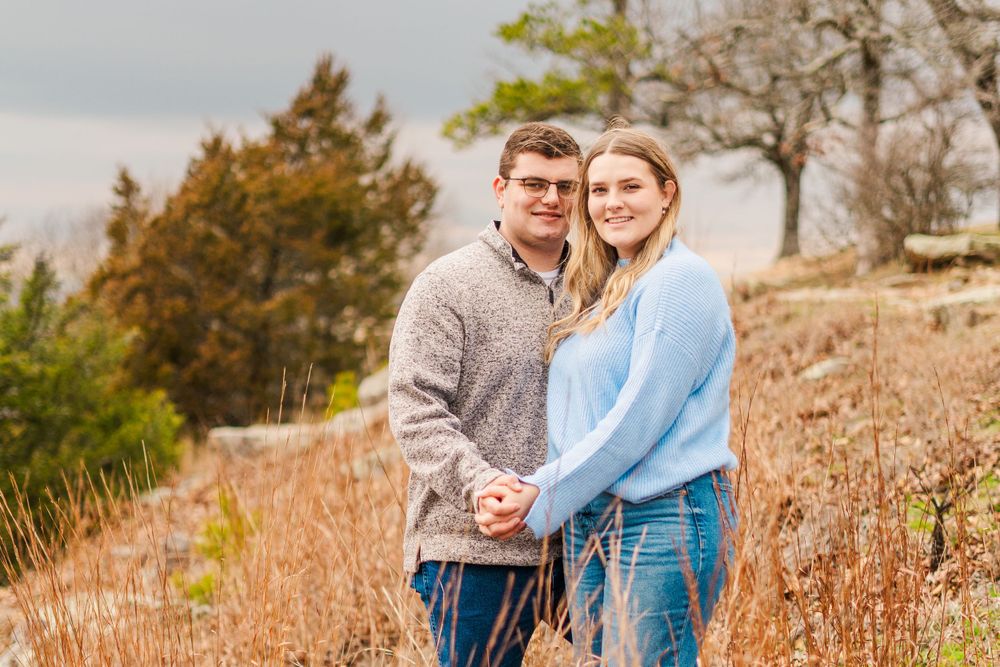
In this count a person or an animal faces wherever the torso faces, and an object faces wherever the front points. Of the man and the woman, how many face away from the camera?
0

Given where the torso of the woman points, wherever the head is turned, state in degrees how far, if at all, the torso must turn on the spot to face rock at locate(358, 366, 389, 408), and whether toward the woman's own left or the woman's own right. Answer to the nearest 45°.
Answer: approximately 135° to the woman's own right

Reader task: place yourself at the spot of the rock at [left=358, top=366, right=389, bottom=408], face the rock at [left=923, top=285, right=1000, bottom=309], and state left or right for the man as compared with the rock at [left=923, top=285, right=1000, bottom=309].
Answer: right

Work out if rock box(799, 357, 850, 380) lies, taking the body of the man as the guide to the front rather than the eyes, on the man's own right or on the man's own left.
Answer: on the man's own left

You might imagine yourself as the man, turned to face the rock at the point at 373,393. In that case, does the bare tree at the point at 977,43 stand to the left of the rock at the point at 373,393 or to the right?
right

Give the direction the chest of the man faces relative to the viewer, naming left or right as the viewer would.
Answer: facing the viewer and to the right of the viewer

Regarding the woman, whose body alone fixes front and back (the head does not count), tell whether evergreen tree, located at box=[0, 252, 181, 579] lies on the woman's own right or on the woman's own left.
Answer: on the woman's own right

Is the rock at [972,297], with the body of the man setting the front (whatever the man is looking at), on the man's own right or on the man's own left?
on the man's own left
